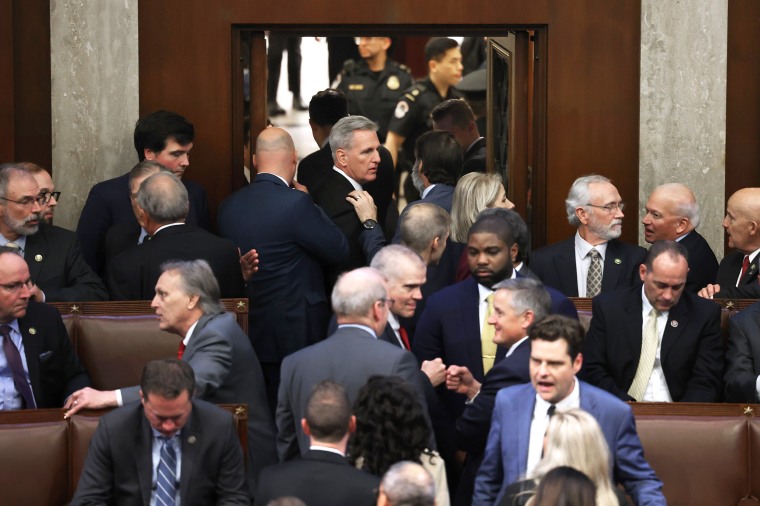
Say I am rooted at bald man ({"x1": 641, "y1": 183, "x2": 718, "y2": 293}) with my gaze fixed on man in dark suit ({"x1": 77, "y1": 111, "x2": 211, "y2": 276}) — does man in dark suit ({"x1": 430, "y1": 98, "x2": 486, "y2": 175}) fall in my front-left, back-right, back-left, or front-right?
front-right

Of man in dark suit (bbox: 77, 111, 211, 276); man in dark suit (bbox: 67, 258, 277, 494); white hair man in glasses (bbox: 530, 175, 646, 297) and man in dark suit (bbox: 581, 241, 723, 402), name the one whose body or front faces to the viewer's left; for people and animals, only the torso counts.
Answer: man in dark suit (bbox: 67, 258, 277, 494)

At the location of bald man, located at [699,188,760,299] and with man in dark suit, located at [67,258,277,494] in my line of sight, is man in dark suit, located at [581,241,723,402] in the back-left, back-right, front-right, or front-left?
front-left

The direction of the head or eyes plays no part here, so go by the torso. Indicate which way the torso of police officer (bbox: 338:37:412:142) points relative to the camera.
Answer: toward the camera

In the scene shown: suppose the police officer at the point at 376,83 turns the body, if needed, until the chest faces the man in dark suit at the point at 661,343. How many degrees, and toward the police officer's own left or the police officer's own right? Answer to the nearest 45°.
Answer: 0° — they already face them

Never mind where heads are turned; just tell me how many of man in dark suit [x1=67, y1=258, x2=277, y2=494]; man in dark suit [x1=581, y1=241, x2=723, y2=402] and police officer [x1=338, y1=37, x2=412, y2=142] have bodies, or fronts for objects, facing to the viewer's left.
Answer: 1

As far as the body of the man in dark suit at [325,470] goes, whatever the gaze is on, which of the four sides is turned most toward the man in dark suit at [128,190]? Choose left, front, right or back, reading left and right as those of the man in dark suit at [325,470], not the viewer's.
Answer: front

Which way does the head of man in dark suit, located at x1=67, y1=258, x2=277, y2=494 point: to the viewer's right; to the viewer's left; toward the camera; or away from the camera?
to the viewer's left

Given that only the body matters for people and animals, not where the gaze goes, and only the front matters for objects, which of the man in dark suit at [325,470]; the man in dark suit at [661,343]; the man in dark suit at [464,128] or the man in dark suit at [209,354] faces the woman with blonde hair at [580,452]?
the man in dark suit at [661,343]

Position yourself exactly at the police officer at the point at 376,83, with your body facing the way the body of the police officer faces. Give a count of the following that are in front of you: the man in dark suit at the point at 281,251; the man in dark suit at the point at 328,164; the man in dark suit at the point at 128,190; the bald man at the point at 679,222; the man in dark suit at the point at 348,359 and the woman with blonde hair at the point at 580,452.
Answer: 6

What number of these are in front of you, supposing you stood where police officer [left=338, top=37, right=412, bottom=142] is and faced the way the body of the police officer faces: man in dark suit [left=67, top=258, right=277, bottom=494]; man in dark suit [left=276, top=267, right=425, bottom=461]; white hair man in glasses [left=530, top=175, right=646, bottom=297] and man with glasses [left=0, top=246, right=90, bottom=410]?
4

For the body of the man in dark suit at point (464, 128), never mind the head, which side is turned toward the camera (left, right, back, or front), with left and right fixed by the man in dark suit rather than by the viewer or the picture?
left

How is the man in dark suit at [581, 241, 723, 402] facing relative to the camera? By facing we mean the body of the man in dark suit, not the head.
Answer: toward the camera

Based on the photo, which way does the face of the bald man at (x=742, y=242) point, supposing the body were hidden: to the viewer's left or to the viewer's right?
to the viewer's left

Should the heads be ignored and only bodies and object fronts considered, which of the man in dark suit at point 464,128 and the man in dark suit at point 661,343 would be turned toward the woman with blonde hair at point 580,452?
the man in dark suit at point 661,343

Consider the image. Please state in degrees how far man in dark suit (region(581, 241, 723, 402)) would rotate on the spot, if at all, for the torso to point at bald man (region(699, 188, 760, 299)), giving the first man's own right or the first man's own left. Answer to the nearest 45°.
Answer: approximately 180°

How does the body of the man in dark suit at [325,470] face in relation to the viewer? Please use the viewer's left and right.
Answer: facing away from the viewer

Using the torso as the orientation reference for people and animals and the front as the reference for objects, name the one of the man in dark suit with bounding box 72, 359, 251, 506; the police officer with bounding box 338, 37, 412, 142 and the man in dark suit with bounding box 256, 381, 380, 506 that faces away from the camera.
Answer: the man in dark suit with bounding box 256, 381, 380, 506

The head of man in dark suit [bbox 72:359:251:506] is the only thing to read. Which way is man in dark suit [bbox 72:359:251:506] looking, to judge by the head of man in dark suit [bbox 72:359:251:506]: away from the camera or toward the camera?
toward the camera
